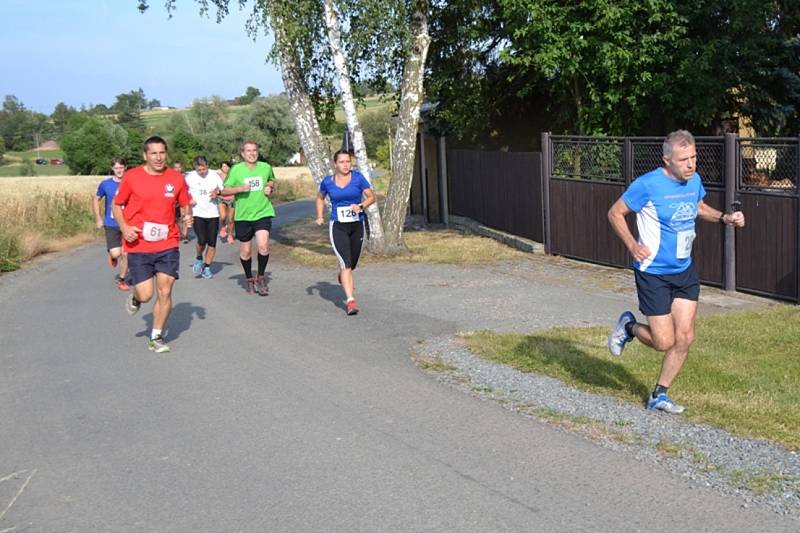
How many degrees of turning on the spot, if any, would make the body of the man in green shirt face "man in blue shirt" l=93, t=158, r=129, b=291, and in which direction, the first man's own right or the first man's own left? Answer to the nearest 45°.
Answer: approximately 90° to the first man's own right

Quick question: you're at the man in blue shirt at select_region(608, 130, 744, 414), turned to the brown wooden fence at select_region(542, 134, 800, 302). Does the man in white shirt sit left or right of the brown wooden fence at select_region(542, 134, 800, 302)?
left

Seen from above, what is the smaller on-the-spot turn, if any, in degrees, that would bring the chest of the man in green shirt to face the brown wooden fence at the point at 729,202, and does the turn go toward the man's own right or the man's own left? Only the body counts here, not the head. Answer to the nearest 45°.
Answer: approximately 90° to the man's own left

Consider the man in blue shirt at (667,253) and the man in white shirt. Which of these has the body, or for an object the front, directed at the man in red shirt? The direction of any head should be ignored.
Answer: the man in white shirt

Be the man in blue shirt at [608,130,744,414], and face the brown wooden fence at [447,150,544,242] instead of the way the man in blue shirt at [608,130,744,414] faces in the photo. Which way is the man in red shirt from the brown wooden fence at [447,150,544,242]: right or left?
left

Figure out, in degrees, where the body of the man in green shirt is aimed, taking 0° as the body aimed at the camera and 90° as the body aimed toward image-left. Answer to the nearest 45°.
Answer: approximately 0°

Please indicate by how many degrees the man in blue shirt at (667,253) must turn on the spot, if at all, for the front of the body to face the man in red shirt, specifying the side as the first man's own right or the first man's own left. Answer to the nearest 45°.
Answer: approximately 135° to the first man's own right

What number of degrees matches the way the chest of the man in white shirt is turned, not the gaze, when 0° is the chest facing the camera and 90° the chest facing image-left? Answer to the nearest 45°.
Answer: approximately 0°

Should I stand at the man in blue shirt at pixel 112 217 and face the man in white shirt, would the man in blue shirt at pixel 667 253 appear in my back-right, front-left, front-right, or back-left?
back-right

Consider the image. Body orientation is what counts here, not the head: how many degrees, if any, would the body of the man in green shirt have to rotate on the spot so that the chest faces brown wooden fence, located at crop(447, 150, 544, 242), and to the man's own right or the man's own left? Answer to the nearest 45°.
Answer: approximately 135° to the man's own left
